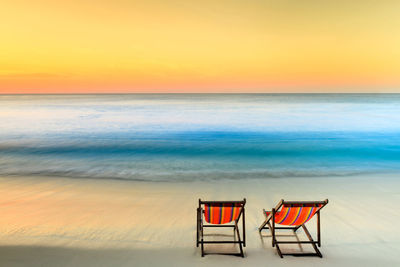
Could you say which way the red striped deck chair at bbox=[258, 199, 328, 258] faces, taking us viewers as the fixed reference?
facing away from the viewer and to the left of the viewer
